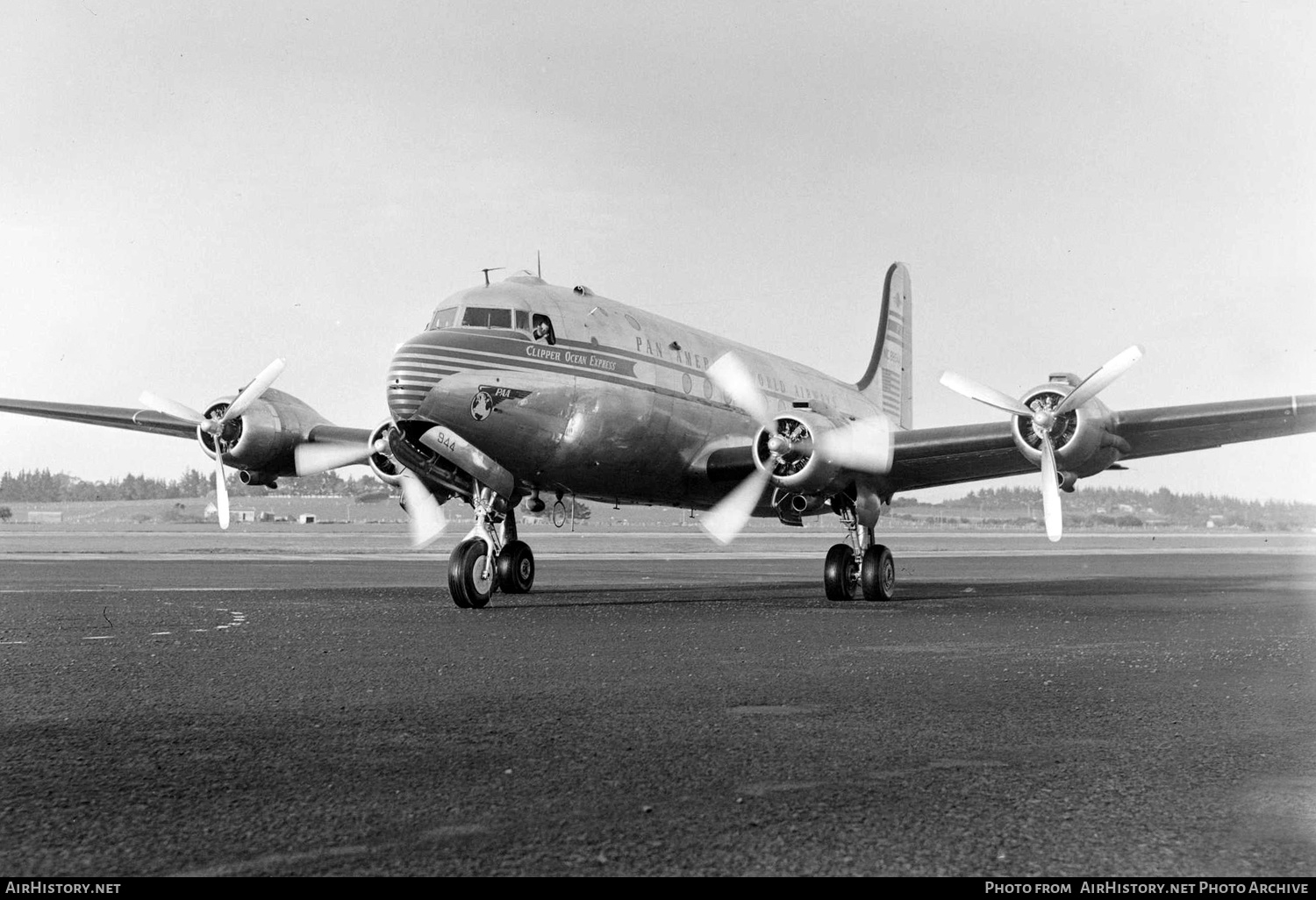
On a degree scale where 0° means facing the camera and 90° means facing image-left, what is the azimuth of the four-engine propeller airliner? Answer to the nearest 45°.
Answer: approximately 45°
